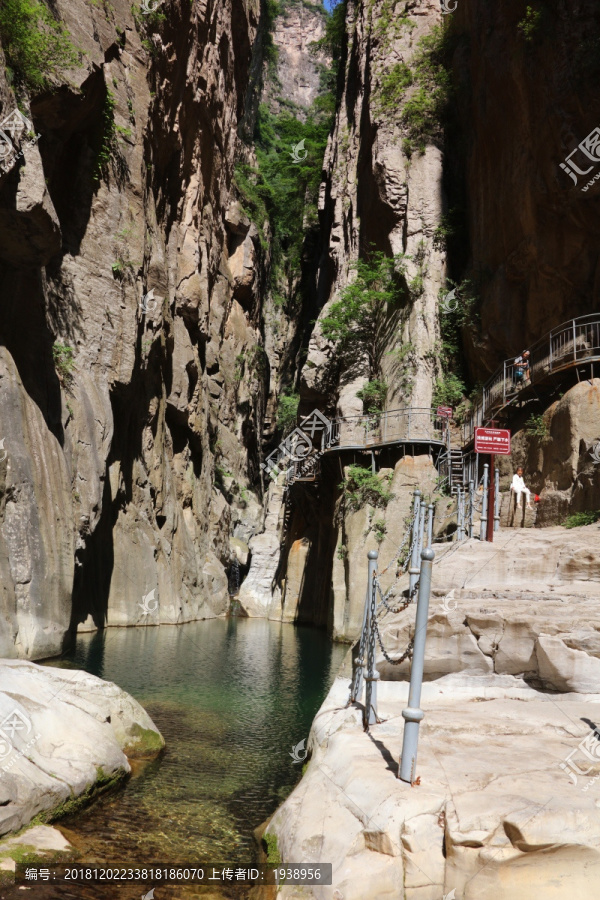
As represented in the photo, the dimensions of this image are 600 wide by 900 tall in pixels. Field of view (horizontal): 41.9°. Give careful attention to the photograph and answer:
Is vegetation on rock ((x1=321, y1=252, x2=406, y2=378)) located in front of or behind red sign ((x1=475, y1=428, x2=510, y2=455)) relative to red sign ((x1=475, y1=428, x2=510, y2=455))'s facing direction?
behind

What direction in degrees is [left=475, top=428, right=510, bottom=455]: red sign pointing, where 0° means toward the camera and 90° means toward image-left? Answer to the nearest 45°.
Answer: approximately 0°

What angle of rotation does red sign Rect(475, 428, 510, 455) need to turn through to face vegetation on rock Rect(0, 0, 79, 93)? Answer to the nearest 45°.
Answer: approximately 90° to its right

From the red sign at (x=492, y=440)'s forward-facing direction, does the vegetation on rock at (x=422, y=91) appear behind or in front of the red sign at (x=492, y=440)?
behind

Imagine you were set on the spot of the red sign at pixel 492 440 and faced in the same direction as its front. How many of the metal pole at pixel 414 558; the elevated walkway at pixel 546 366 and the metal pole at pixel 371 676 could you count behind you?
1

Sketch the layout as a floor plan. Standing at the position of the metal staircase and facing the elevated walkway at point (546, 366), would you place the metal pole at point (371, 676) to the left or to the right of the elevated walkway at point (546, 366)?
right

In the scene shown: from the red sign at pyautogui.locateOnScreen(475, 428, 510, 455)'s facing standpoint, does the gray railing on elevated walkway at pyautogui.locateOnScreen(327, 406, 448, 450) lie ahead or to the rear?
to the rear

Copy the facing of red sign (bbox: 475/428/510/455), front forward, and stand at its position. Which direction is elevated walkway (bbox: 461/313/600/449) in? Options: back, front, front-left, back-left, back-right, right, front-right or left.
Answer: back
